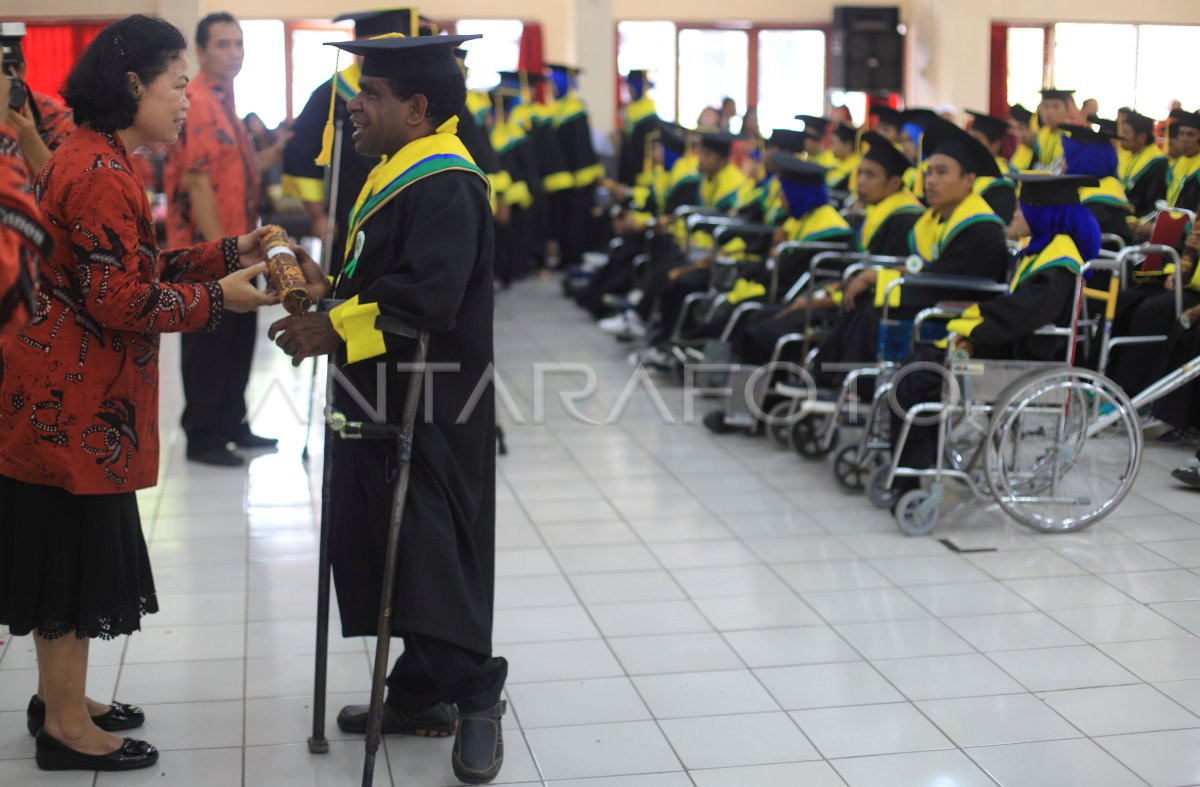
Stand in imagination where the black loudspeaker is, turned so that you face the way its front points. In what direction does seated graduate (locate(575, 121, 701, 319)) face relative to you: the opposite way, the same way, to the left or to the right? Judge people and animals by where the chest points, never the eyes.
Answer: to the right

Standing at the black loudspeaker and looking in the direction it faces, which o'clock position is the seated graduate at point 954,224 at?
The seated graduate is roughly at 12 o'clock from the black loudspeaker.

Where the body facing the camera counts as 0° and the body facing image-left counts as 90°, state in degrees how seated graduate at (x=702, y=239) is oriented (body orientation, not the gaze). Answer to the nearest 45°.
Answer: approximately 45°

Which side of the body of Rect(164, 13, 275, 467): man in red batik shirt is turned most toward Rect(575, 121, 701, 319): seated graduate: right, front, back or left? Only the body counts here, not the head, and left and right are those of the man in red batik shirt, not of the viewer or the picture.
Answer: left

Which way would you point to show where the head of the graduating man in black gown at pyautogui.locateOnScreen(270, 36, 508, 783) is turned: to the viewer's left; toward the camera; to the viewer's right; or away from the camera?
to the viewer's left

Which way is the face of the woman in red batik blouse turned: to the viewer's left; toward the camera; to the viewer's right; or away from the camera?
to the viewer's right

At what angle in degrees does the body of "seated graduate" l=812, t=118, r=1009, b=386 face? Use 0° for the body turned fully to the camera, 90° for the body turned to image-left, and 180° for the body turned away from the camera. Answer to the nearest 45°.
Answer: approximately 45°

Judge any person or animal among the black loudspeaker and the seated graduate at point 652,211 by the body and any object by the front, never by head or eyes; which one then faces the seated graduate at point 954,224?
the black loudspeaker

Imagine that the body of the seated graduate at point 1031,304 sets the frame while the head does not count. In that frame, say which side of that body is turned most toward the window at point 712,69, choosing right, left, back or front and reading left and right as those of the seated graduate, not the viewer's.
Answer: right

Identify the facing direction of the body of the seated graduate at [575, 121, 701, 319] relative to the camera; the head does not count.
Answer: to the viewer's left
